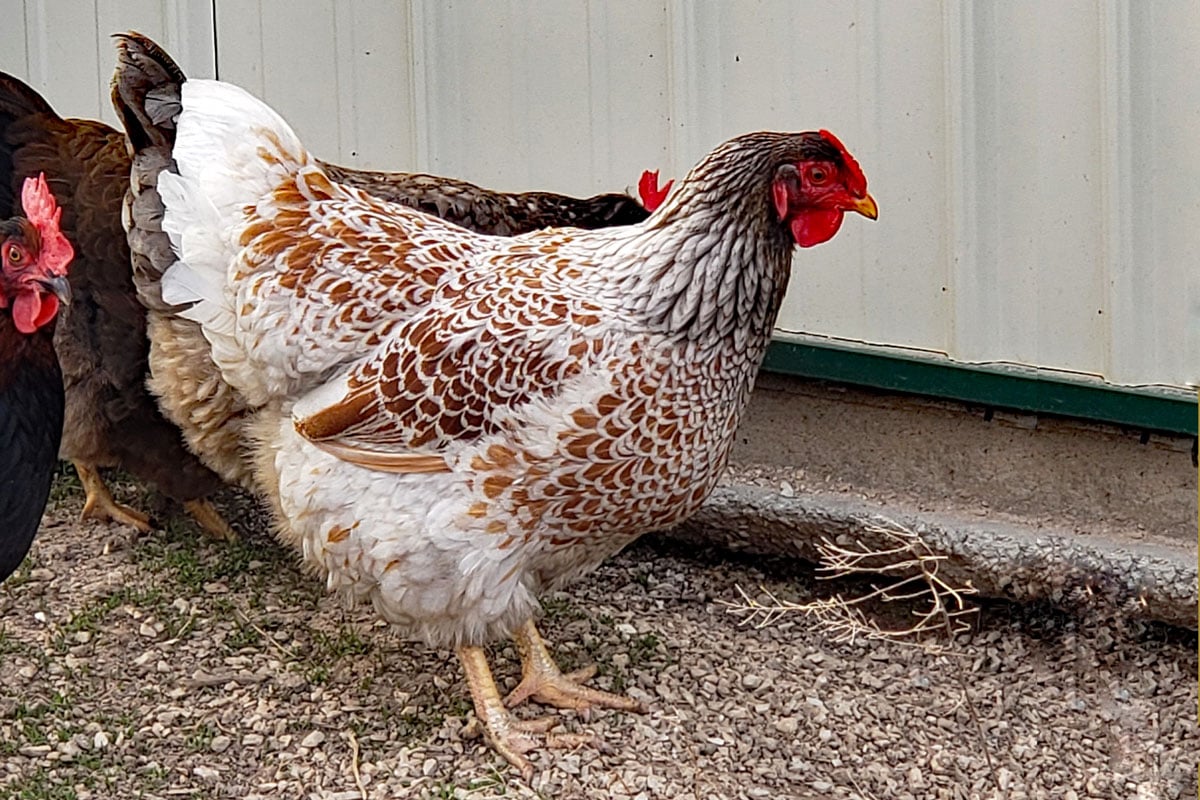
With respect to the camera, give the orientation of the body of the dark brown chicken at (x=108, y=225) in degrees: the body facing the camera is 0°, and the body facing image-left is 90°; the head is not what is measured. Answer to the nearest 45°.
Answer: approximately 270°

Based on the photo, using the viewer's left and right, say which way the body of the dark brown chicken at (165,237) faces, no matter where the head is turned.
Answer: facing to the right of the viewer

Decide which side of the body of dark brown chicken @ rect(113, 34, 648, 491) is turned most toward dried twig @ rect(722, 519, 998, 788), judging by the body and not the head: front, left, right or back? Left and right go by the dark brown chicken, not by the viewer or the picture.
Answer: front

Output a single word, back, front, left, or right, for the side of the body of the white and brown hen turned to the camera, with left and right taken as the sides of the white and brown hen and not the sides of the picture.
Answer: right

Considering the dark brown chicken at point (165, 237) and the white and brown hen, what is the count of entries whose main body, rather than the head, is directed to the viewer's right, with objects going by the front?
2
